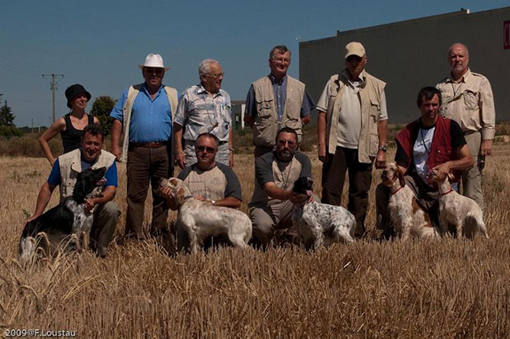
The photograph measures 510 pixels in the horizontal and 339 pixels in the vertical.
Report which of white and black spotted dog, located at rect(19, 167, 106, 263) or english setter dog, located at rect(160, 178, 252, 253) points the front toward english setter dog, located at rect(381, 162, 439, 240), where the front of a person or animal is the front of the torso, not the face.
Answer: the white and black spotted dog

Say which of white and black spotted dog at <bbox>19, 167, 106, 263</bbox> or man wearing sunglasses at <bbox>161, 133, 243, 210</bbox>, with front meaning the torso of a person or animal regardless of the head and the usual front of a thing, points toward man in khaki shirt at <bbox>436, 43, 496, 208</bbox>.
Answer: the white and black spotted dog

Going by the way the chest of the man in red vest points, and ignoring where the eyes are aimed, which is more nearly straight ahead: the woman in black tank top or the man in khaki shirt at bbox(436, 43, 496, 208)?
the woman in black tank top

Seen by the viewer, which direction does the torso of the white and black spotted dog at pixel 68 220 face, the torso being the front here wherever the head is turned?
to the viewer's right

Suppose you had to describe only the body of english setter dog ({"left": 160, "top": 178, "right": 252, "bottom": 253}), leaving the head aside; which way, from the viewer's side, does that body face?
to the viewer's left

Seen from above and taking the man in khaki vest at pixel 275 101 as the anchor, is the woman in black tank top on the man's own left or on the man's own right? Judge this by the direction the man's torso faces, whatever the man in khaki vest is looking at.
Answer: on the man's own right

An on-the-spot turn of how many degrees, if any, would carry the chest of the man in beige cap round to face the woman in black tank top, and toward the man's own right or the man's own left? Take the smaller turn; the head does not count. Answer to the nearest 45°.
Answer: approximately 90° to the man's own right

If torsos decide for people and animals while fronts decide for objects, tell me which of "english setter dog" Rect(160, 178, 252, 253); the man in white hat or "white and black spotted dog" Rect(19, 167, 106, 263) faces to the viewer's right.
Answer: the white and black spotted dog

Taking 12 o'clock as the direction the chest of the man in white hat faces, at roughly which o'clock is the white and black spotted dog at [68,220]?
The white and black spotted dog is roughly at 1 o'clock from the man in white hat.

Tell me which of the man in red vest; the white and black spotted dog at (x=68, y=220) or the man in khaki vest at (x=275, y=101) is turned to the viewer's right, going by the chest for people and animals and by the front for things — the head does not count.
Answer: the white and black spotted dog
